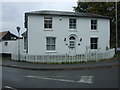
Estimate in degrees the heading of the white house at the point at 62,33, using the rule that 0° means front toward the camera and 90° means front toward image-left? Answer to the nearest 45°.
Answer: approximately 0°

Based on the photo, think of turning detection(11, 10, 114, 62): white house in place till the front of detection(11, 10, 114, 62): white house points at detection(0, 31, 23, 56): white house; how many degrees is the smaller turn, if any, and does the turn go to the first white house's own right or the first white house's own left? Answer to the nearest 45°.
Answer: approximately 135° to the first white house's own right

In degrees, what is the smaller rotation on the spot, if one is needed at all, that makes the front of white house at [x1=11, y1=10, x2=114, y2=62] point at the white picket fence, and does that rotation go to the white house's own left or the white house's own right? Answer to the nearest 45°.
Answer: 0° — it already faces it

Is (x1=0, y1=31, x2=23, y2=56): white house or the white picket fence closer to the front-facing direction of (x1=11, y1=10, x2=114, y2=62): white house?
the white picket fence
